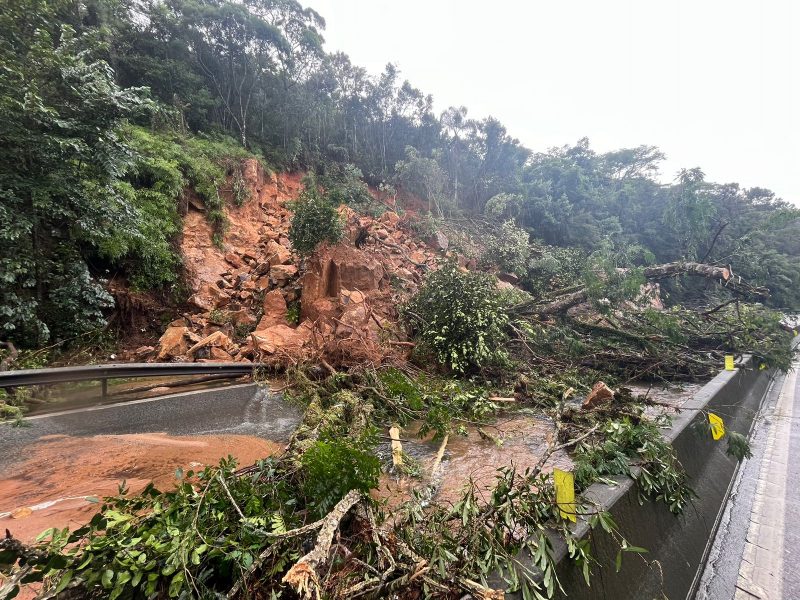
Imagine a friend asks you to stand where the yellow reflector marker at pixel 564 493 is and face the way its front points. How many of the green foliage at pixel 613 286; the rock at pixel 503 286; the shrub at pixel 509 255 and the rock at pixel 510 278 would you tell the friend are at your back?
4

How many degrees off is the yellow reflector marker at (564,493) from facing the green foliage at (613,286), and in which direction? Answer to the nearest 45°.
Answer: approximately 180°

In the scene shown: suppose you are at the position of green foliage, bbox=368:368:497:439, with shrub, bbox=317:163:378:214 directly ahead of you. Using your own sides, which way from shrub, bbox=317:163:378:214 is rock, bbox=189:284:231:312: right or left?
left

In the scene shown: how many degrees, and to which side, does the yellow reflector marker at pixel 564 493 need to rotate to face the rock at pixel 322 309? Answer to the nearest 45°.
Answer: approximately 135° to its right

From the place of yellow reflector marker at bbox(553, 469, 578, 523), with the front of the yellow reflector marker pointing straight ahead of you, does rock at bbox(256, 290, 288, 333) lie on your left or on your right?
on your right

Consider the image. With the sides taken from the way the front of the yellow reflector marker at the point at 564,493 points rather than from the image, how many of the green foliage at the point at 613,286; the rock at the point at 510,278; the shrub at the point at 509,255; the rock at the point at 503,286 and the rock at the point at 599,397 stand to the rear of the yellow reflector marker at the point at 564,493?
5

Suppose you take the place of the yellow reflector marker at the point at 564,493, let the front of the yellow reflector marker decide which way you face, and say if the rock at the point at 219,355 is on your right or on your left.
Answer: on your right

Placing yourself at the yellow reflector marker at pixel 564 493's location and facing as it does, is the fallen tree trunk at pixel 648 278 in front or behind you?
behind

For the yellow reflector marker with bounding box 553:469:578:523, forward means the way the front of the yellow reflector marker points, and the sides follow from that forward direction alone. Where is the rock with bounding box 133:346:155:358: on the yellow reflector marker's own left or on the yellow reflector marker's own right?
on the yellow reflector marker's own right

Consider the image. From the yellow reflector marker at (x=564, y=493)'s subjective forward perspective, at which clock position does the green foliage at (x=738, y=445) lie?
The green foliage is roughly at 7 o'clock from the yellow reflector marker.
